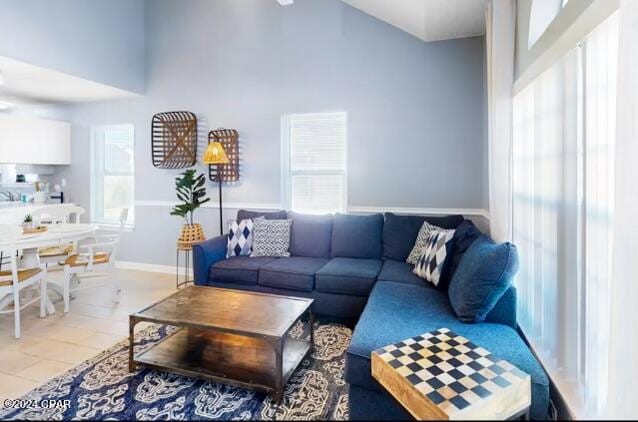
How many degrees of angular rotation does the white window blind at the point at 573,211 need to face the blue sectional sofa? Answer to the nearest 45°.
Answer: approximately 45° to its right

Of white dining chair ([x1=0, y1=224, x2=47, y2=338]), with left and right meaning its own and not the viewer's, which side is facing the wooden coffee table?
right

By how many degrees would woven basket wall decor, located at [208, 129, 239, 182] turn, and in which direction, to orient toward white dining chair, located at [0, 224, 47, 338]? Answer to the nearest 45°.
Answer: approximately 45° to its right

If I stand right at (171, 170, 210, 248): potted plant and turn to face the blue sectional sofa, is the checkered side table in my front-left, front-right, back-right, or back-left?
front-right

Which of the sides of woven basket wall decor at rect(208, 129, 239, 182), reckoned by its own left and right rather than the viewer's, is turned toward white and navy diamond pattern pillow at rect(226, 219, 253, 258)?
front

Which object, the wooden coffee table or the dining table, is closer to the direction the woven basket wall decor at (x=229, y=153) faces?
the wooden coffee table

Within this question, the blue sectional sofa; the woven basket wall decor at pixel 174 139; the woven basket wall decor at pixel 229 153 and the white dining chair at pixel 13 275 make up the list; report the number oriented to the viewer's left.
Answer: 0

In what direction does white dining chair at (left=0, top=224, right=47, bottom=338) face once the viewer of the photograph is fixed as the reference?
facing away from the viewer and to the right of the viewer

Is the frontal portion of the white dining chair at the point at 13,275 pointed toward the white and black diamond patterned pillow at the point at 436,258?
no

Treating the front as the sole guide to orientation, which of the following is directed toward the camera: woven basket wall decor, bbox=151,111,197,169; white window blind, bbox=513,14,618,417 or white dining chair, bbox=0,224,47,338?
the woven basket wall decor

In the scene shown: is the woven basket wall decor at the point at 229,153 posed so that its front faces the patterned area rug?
yes

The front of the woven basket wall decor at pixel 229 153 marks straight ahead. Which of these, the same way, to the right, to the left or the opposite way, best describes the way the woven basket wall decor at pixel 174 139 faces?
the same way

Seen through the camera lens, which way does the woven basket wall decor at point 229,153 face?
facing the viewer

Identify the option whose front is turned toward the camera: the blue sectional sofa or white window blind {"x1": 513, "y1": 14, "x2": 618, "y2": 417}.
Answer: the blue sectional sofa

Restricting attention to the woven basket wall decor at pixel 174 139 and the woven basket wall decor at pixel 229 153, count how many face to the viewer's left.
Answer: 0

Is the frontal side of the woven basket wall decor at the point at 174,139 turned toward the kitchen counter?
no

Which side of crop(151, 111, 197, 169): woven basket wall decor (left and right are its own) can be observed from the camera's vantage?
front
